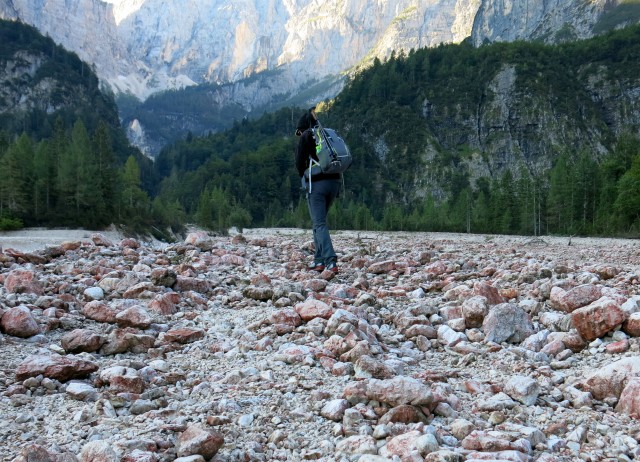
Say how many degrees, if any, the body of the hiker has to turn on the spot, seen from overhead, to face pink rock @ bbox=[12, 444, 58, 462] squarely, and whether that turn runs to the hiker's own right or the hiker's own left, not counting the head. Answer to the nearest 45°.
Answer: approximately 135° to the hiker's own left

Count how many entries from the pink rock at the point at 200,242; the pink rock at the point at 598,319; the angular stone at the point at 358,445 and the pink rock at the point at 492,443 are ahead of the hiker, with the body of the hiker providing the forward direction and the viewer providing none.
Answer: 1

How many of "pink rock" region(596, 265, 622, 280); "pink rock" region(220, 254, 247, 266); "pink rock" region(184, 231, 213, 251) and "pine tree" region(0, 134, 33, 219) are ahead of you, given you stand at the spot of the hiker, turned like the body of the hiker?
3

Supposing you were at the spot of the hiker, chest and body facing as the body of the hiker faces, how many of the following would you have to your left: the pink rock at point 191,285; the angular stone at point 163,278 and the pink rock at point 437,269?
2

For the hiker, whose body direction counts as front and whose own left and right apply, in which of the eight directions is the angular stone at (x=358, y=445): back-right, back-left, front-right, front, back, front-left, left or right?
back-left

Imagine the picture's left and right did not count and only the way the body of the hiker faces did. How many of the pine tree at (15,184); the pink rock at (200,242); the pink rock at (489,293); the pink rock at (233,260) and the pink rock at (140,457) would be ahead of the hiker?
3

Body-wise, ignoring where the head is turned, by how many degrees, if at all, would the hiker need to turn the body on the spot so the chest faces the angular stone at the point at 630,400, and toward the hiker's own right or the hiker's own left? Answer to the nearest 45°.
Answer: approximately 135° to the hiker's own left

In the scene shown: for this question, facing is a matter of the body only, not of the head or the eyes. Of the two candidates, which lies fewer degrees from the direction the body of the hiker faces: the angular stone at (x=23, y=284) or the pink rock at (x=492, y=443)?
the angular stone

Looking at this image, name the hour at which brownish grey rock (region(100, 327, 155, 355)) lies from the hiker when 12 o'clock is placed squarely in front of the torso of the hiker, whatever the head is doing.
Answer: The brownish grey rock is roughly at 8 o'clock from the hiker.

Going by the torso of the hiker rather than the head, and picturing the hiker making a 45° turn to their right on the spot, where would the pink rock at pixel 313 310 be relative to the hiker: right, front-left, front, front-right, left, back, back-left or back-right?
back

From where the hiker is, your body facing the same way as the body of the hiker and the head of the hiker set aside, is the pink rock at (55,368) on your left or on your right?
on your left

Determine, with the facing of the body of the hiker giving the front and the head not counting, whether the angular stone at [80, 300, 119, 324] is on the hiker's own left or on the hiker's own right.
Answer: on the hiker's own left

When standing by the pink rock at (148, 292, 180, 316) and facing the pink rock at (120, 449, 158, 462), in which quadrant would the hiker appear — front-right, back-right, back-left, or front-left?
back-left

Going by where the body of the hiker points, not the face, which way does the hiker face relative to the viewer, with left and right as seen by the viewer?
facing away from the viewer and to the left of the viewer

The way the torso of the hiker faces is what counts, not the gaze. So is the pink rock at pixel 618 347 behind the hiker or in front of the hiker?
behind

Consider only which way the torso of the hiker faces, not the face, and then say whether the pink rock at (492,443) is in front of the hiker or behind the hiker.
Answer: behind

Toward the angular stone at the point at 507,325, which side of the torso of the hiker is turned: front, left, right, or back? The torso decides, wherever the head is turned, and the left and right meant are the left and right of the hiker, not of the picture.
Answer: back

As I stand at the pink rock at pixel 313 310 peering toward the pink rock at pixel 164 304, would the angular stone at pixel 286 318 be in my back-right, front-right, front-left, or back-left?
front-left
